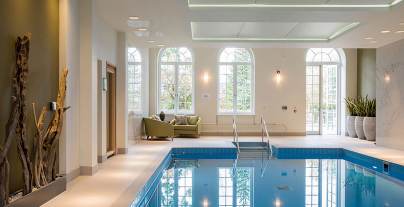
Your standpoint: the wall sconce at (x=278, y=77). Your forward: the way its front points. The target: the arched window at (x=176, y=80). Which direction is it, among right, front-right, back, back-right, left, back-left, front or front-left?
right

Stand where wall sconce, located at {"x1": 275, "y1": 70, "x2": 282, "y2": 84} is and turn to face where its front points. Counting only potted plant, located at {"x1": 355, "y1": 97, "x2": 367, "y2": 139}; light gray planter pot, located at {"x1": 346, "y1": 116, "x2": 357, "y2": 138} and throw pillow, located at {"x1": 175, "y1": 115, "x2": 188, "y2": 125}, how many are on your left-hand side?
2

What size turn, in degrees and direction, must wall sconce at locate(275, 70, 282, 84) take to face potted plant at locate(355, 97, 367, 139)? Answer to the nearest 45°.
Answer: approximately 90° to its left

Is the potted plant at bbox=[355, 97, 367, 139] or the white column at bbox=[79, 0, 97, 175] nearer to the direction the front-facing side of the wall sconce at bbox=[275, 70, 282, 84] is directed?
the white column

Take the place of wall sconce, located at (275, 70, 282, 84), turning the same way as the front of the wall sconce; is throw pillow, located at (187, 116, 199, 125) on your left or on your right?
on your right

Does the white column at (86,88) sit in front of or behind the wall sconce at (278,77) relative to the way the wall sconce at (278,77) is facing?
in front

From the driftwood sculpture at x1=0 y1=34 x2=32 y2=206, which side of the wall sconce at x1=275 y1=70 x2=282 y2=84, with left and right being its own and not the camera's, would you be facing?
front

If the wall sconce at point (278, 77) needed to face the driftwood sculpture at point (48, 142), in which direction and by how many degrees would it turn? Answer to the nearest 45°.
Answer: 0° — it already faces it

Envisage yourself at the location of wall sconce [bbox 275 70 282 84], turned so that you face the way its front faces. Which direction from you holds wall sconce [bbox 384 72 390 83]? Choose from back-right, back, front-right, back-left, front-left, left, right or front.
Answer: front-left

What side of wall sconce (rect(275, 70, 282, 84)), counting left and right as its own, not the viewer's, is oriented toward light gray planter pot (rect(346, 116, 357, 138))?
left

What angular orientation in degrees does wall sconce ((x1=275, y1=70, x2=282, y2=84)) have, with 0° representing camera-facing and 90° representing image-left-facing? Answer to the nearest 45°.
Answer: approximately 0°
